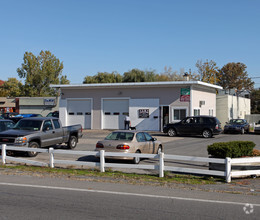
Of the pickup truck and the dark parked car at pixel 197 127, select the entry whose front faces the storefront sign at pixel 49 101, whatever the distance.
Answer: the dark parked car

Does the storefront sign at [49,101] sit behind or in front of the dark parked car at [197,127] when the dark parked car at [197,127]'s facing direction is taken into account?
in front

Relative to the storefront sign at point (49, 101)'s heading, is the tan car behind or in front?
in front

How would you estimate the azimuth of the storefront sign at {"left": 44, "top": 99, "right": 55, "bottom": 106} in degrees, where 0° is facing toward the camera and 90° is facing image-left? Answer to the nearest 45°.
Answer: approximately 0°

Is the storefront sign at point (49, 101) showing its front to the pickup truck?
yes

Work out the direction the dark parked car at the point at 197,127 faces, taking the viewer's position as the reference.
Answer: facing away from the viewer and to the left of the viewer

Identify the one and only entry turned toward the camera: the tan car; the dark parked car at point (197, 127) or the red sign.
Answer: the red sign

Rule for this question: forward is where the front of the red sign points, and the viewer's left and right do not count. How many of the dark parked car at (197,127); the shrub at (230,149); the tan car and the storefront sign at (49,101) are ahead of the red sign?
3

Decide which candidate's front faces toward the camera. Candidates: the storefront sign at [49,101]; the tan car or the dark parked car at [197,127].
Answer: the storefront sign
